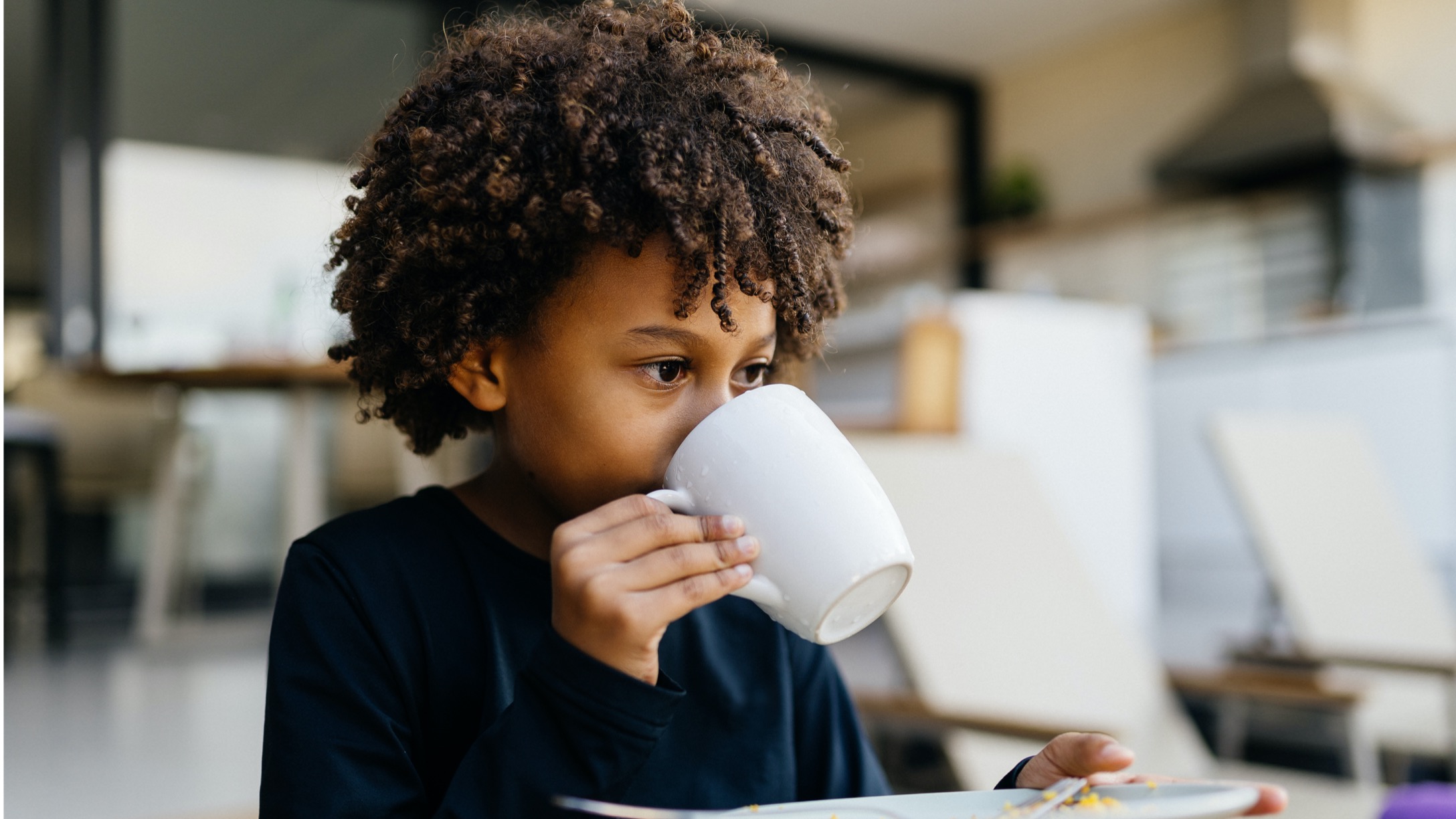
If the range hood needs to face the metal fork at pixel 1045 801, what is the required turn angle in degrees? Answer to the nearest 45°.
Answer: approximately 45° to its left

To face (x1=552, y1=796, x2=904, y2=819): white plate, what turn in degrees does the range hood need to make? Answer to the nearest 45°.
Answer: approximately 45° to its left

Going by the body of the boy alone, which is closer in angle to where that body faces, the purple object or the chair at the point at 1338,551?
the purple object

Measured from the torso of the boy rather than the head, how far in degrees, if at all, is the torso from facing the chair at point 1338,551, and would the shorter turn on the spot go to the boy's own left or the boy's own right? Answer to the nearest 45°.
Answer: approximately 90° to the boy's own left

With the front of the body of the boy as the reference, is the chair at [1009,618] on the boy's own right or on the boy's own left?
on the boy's own left

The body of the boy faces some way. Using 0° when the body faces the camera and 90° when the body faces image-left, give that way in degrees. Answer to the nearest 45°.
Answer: approximately 315°

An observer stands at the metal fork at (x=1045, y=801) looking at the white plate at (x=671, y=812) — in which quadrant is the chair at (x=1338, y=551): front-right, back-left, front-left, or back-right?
back-right
